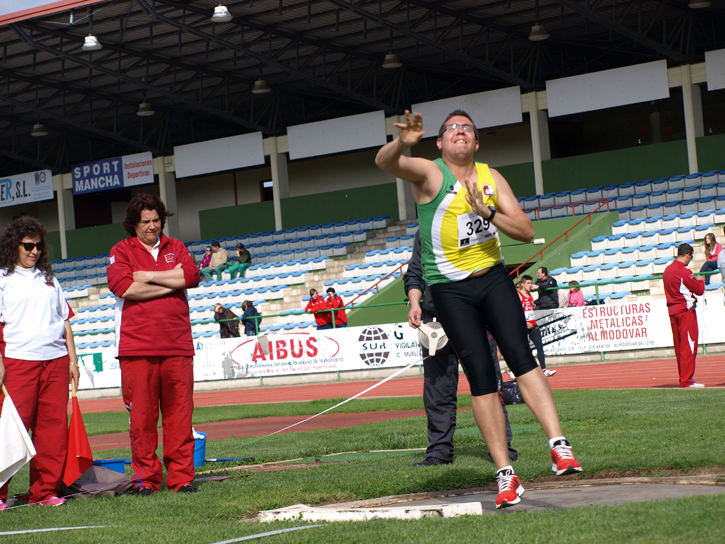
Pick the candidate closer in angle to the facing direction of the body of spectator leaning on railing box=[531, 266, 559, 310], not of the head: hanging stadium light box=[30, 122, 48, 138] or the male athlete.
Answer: the male athlete

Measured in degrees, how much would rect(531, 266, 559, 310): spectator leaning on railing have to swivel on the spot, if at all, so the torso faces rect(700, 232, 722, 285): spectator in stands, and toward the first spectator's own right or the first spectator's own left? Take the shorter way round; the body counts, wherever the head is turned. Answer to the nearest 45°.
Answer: approximately 135° to the first spectator's own left

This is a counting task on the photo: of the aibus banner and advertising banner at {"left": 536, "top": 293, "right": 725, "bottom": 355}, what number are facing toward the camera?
2

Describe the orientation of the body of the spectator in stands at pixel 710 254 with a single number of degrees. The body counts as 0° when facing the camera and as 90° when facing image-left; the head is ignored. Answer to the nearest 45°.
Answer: approximately 45°

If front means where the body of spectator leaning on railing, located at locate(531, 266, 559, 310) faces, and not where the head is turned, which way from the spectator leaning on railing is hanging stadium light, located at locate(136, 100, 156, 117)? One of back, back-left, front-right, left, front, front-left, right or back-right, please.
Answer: right

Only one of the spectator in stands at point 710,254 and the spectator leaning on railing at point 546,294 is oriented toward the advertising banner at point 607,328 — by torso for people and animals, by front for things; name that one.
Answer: the spectator in stands

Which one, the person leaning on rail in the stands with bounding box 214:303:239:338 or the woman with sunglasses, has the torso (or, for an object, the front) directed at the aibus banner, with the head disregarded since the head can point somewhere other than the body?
the person leaning on rail in the stands

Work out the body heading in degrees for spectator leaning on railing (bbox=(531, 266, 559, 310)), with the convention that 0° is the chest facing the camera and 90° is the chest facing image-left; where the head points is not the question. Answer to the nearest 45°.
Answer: approximately 45°

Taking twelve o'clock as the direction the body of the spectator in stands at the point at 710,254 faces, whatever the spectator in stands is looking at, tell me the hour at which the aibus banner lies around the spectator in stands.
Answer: The aibus banner is roughly at 1 o'clock from the spectator in stands.

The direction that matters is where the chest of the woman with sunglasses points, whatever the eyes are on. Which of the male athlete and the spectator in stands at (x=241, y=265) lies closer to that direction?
the male athlete

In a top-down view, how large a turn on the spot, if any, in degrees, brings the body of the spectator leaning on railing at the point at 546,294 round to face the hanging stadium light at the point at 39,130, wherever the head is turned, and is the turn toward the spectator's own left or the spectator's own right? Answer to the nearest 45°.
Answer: approximately 90° to the spectator's own right

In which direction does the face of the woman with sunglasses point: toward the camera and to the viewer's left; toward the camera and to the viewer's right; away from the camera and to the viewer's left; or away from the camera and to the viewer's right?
toward the camera and to the viewer's right

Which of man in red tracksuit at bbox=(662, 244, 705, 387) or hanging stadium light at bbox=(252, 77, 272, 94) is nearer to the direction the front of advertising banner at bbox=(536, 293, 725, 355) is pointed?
the man in red tracksuit
